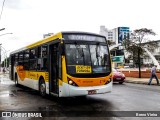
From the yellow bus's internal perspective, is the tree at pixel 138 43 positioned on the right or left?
on its left

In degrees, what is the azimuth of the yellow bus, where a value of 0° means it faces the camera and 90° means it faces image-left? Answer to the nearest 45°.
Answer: approximately 315°
